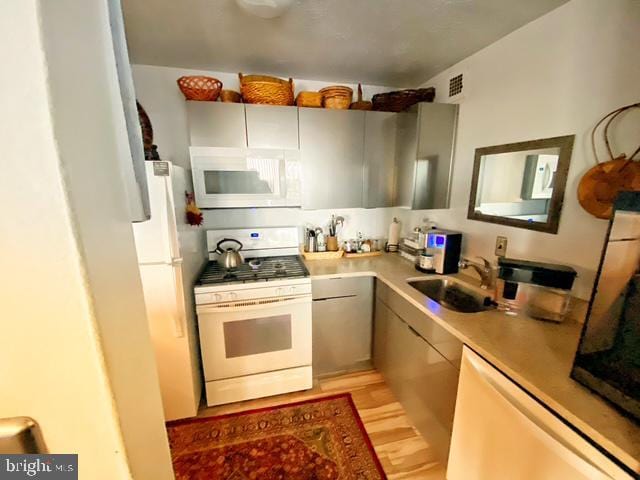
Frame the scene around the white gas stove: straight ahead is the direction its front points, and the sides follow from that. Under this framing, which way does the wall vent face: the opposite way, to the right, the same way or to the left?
to the right

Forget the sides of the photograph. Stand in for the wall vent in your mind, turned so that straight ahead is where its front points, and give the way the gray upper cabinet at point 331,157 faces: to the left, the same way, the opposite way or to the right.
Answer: to the left

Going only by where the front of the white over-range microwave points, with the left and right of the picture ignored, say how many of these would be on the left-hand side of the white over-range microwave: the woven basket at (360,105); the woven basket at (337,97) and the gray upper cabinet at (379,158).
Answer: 3

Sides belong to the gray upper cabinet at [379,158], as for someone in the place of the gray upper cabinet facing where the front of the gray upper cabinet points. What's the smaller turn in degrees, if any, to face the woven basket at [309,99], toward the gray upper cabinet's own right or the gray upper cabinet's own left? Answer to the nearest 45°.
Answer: approximately 90° to the gray upper cabinet's own right

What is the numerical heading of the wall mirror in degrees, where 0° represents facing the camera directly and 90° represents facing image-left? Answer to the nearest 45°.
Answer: approximately 45°

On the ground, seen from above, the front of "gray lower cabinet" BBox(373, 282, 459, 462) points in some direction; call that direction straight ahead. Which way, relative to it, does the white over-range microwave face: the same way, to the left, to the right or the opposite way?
to the left

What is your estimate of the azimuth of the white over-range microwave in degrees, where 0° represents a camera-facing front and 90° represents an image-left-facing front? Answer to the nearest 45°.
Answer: approximately 0°
